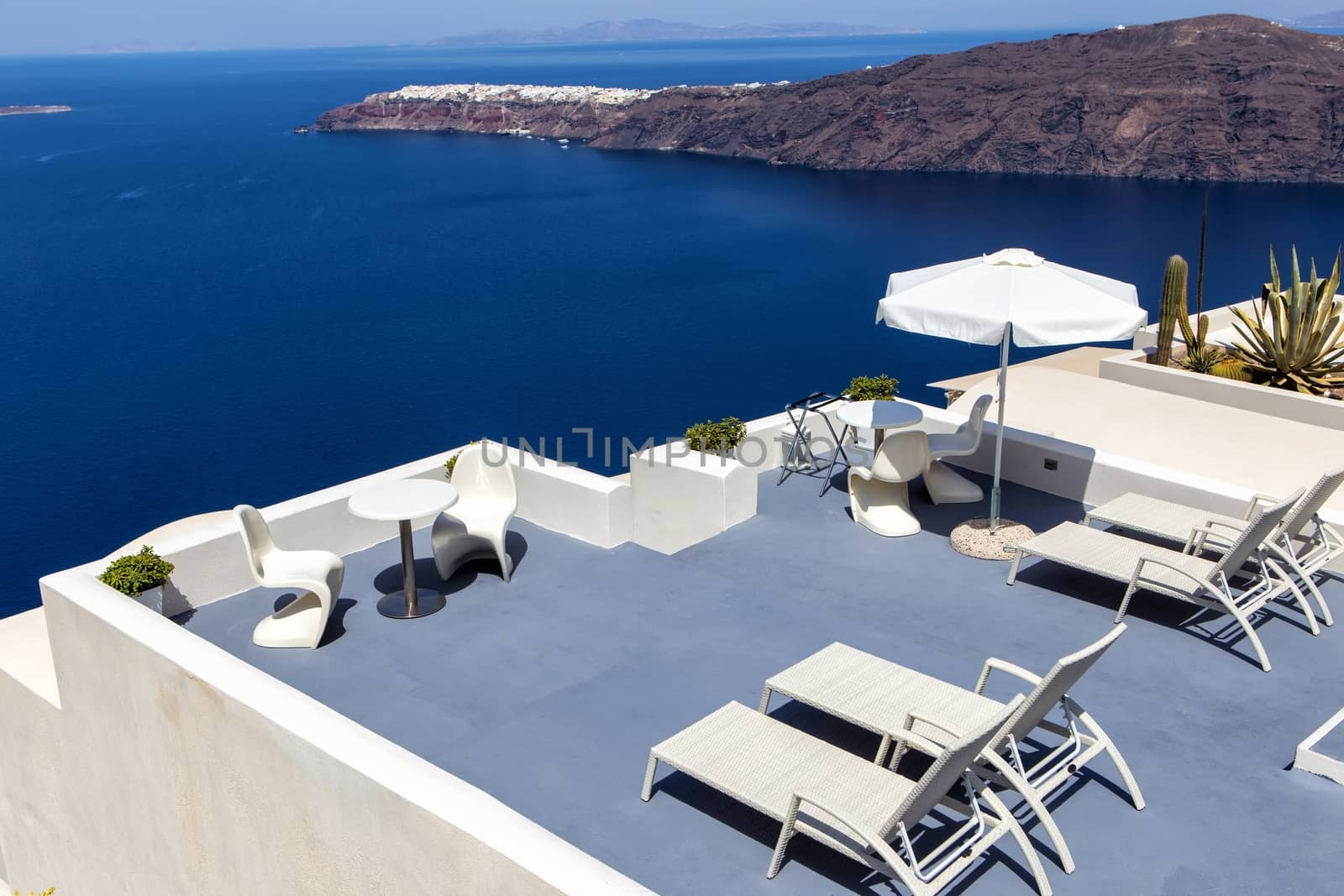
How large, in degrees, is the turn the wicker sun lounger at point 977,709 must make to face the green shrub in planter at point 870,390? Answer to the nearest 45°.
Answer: approximately 45° to its right

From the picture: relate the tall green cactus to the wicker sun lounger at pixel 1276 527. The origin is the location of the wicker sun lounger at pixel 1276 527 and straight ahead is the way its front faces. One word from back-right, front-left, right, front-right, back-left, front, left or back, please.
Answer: front-right

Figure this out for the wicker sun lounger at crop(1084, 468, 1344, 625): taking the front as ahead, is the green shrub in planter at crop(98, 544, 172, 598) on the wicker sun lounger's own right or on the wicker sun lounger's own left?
on the wicker sun lounger's own left

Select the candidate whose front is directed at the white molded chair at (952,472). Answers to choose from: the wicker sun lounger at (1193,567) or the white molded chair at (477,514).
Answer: the wicker sun lounger

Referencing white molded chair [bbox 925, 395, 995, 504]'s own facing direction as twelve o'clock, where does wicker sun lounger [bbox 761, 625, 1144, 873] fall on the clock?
The wicker sun lounger is roughly at 9 o'clock from the white molded chair.

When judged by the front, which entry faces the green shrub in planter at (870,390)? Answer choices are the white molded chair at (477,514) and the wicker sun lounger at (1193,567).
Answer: the wicker sun lounger

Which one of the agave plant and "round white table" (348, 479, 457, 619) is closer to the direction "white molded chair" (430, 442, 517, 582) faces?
the round white table

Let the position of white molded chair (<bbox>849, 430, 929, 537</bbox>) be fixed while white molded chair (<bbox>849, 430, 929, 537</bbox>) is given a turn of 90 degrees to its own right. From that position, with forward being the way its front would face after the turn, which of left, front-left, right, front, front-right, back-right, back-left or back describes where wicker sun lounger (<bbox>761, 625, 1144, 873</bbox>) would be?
back-right

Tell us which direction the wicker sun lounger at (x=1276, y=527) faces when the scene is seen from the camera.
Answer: facing away from the viewer and to the left of the viewer

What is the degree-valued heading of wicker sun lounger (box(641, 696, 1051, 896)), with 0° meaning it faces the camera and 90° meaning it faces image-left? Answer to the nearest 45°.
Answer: approximately 135°

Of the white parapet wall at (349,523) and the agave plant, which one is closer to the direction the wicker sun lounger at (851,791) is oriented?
the white parapet wall

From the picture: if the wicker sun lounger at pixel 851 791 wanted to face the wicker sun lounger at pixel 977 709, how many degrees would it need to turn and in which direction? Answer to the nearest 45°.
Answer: approximately 90° to its right
